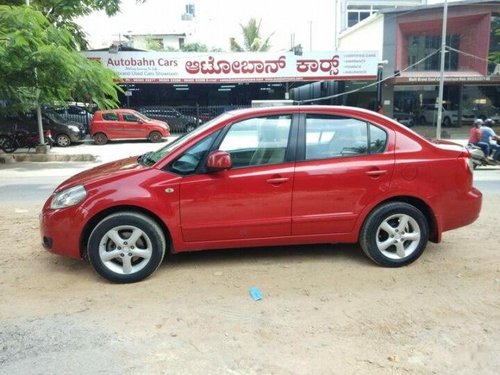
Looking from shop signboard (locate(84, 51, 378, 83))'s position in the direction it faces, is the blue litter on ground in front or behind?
in front

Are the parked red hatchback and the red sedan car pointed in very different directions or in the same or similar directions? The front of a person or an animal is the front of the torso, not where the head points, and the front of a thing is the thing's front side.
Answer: very different directions

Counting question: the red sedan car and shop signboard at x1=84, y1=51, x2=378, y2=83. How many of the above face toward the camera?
1

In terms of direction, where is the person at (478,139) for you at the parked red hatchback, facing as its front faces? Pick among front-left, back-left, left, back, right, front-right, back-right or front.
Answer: front-right

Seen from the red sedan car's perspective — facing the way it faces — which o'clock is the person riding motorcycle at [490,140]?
The person riding motorcycle is roughly at 4 o'clock from the red sedan car.

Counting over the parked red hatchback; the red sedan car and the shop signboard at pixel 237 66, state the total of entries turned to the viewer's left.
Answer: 1

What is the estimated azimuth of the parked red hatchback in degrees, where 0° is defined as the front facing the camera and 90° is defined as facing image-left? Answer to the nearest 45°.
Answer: approximately 270°

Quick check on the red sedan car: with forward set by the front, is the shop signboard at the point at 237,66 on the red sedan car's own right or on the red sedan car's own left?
on the red sedan car's own right

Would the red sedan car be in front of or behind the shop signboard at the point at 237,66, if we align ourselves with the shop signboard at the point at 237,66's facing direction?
in front

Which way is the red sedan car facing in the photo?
to the viewer's left

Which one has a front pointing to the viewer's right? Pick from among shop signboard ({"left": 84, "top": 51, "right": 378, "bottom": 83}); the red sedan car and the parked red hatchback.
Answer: the parked red hatchback
